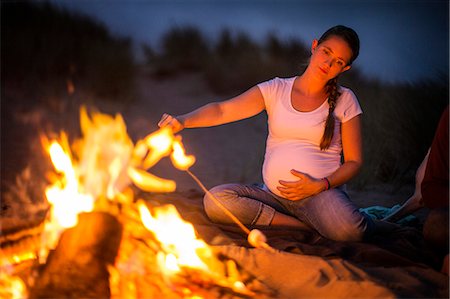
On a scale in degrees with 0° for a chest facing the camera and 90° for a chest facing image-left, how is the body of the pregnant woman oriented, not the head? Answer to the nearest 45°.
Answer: approximately 45°

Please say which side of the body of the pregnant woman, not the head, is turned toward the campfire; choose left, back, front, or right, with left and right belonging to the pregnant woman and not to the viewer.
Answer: front
